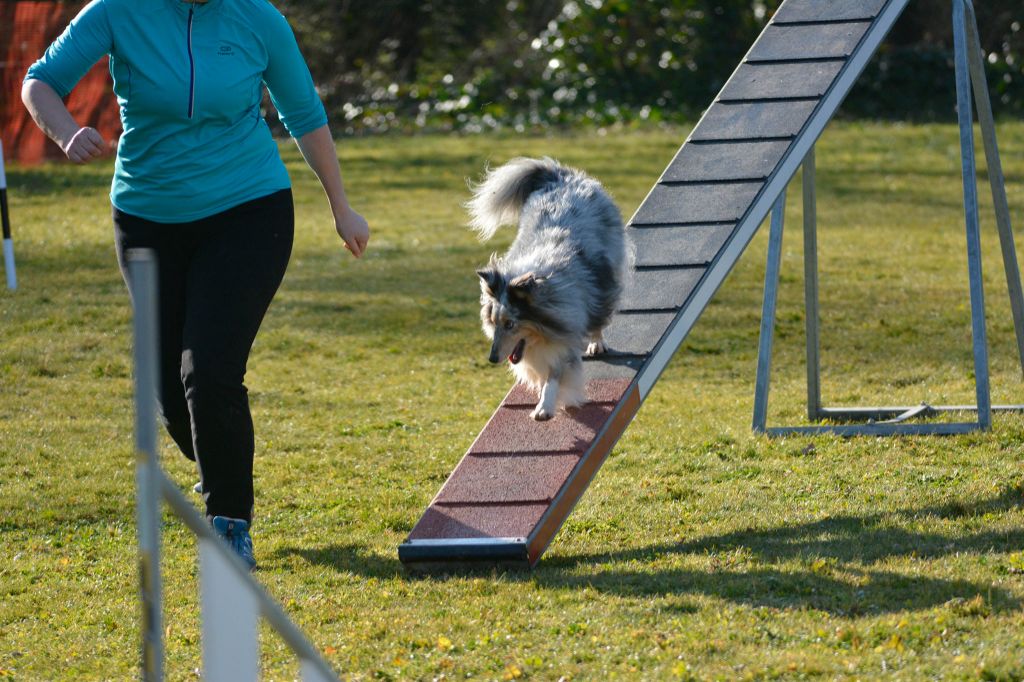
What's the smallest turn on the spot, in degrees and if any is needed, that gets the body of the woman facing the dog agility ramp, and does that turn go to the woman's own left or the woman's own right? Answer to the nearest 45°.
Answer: approximately 135° to the woman's own left

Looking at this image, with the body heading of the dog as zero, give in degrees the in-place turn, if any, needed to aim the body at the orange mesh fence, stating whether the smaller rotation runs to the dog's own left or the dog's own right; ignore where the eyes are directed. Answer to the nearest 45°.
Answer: approximately 90° to the dog's own right

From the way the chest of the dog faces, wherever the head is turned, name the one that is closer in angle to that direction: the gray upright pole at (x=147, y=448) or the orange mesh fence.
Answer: the gray upright pole

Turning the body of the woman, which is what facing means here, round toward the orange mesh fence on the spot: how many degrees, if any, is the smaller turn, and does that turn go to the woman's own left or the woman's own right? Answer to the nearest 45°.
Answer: approximately 180°

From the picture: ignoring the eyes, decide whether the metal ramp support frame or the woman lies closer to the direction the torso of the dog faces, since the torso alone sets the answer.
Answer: the woman

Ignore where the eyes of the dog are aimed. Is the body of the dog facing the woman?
yes

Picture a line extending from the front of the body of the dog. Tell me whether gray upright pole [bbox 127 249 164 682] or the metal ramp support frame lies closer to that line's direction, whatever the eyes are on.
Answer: the gray upright pole

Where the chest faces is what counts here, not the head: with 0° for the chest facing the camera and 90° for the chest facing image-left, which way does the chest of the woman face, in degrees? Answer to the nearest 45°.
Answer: approximately 0°

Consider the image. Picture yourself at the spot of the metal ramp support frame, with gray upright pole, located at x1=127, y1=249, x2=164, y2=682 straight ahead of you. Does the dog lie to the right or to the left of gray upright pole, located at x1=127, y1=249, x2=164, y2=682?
right

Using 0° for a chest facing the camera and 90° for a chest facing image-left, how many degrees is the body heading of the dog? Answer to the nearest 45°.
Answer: approximately 45°
